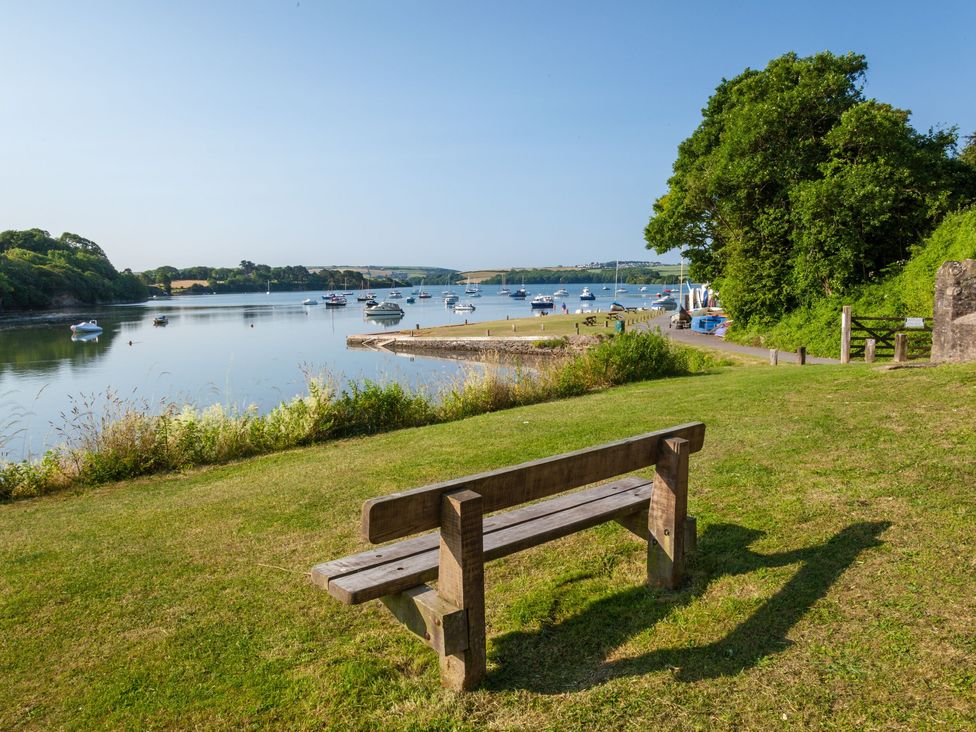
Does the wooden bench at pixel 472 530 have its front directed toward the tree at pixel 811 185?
no

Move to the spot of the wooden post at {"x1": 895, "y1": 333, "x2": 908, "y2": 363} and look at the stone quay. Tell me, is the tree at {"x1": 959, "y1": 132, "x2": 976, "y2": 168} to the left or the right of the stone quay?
right

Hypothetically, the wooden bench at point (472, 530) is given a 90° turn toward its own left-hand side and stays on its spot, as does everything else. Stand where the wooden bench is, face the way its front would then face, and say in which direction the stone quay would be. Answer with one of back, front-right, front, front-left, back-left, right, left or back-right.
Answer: back-right

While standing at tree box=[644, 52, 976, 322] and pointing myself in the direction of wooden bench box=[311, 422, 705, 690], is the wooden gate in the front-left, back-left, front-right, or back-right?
front-left

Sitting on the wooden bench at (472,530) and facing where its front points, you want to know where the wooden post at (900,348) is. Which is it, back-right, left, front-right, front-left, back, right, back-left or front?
right

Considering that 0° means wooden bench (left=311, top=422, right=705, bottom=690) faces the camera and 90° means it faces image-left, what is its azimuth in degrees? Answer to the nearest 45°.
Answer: approximately 135°

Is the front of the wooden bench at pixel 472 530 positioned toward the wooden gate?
no

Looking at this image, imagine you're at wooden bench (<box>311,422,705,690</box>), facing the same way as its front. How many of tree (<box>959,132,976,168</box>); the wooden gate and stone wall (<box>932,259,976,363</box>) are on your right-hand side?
3

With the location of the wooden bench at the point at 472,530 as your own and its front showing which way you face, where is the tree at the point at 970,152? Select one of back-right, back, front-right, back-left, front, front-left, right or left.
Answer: right

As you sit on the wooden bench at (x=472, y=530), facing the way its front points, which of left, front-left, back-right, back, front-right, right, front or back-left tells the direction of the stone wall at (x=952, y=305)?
right
